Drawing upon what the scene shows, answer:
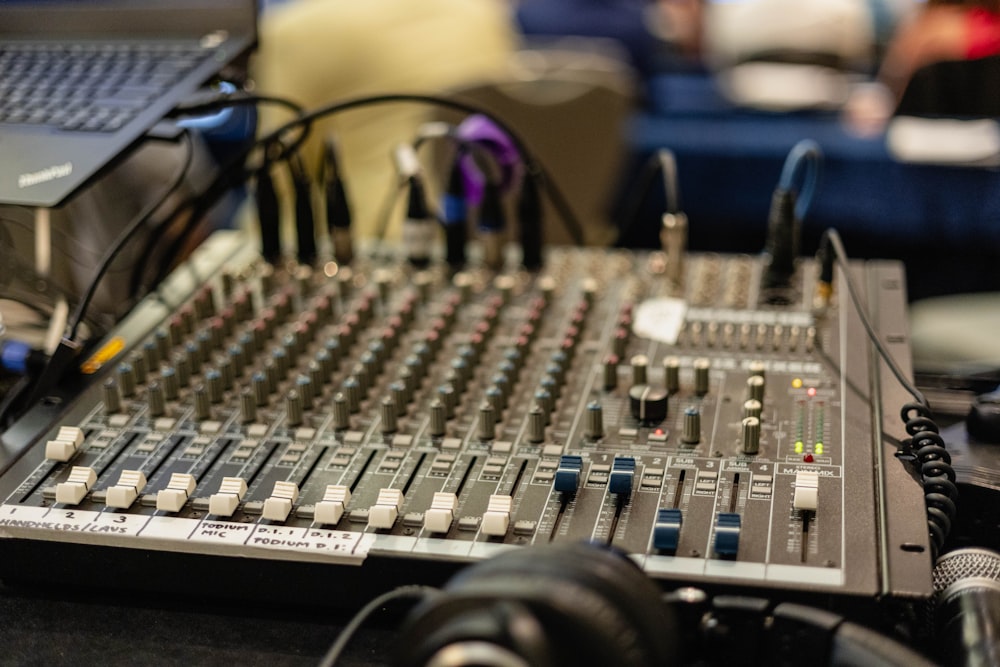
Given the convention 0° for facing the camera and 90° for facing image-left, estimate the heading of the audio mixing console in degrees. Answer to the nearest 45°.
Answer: approximately 0°

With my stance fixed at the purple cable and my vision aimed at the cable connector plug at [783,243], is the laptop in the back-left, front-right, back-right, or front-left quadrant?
back-right

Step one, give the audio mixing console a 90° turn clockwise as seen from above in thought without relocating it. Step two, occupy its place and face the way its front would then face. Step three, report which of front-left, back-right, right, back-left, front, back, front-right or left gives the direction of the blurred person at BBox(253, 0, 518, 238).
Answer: right

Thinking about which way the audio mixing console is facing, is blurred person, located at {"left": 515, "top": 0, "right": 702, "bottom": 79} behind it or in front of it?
behind

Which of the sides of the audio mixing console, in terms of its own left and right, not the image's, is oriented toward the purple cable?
back

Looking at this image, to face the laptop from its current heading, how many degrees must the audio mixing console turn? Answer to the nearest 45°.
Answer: approximately 135° to its right
